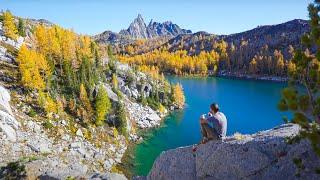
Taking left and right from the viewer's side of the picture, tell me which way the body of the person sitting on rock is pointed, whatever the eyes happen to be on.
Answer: facing to the left of the viewer
